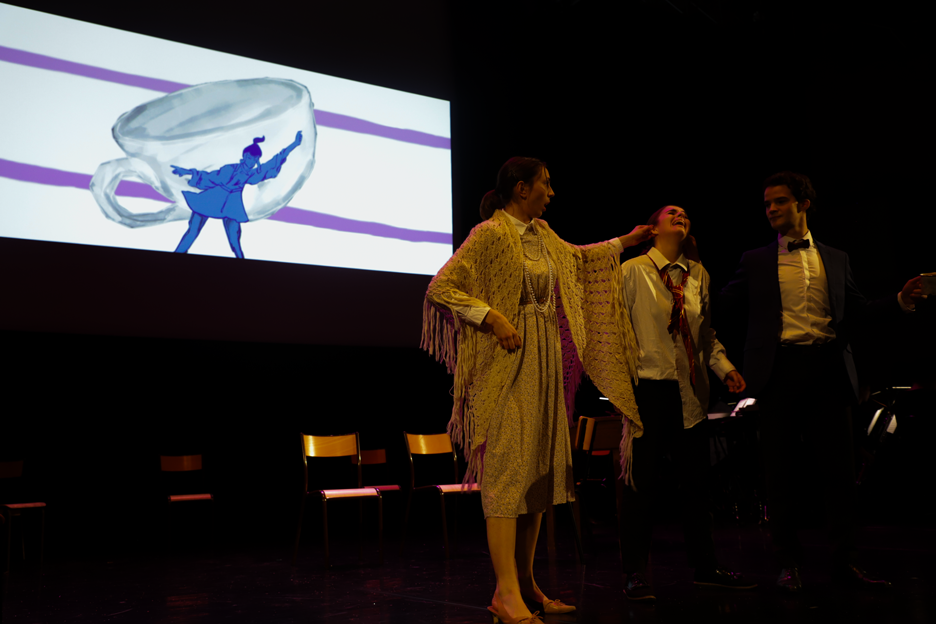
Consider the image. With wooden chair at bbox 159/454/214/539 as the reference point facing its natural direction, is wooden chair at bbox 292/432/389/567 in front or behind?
in front

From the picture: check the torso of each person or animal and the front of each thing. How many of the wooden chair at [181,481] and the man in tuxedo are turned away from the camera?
0

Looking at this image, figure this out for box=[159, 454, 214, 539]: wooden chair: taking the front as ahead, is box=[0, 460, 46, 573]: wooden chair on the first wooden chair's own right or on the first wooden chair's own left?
on the first wooden chair's own right

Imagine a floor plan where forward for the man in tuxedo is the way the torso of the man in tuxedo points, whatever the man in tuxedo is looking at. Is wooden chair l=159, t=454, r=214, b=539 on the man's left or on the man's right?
on the man's right

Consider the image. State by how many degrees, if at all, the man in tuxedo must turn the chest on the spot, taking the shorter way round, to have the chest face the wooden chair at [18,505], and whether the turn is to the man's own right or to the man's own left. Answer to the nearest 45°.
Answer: approximately 90° to the man's own right

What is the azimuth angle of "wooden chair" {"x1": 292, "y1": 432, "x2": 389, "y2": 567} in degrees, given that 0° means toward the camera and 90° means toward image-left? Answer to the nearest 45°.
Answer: approximately 315°

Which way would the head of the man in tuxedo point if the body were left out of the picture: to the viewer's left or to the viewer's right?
to the viewer's left

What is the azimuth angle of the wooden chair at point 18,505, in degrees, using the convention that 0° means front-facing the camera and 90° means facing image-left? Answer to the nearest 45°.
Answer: approximately 315°

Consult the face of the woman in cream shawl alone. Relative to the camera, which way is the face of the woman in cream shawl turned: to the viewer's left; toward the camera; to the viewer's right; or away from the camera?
to the viewer's right
